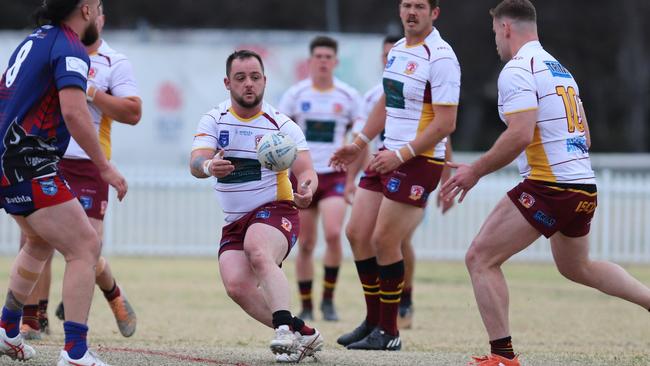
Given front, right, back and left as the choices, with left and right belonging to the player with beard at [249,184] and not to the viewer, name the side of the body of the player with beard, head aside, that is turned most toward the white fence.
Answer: back

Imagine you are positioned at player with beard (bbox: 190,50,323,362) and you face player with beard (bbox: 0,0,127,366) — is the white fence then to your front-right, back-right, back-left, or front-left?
back-right

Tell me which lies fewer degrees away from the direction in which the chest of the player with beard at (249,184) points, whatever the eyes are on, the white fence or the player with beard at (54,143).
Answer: the player with beard

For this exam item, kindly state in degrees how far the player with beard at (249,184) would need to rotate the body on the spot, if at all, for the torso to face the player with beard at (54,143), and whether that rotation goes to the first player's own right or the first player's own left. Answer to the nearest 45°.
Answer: approximately 45° to the first player's own right

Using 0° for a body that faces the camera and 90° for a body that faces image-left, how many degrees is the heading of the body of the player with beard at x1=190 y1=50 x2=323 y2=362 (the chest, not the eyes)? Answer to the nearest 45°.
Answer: approximately 0°
